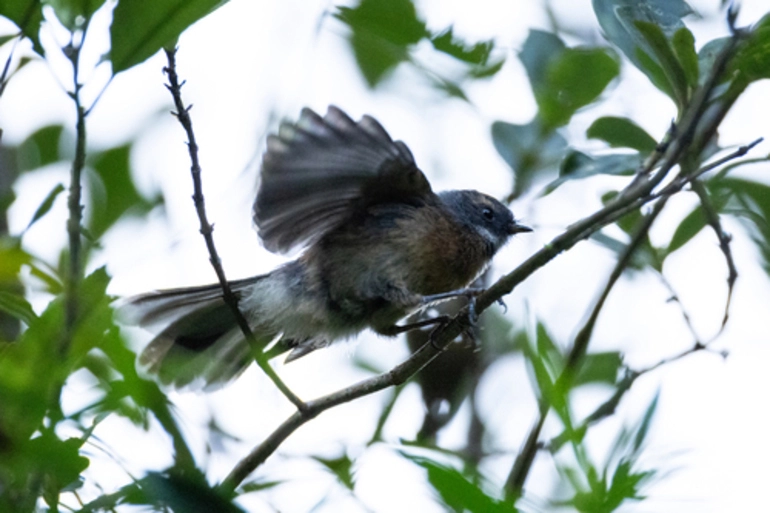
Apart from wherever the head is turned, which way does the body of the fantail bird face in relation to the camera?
to the viewer's right

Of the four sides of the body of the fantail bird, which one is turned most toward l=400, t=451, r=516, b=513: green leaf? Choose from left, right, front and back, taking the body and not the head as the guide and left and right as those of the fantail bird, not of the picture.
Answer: right

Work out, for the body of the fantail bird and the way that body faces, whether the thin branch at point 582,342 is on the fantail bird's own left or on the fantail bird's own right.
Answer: on the fantail bird's own left

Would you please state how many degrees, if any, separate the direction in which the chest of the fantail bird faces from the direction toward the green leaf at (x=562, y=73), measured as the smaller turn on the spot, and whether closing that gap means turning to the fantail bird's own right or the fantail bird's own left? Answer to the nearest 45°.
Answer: approximately 45° to the fantail bird's own left

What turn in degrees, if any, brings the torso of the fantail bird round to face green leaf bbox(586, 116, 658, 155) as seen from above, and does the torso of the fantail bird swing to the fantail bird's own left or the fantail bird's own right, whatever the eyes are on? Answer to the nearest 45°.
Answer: approximately 45° to the fantail bird's own right

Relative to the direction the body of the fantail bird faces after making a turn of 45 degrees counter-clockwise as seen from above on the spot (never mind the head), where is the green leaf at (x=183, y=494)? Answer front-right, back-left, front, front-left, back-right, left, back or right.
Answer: back-right

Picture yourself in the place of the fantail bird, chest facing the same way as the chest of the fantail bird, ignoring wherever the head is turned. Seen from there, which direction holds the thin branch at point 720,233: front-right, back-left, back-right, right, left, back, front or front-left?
front-right
